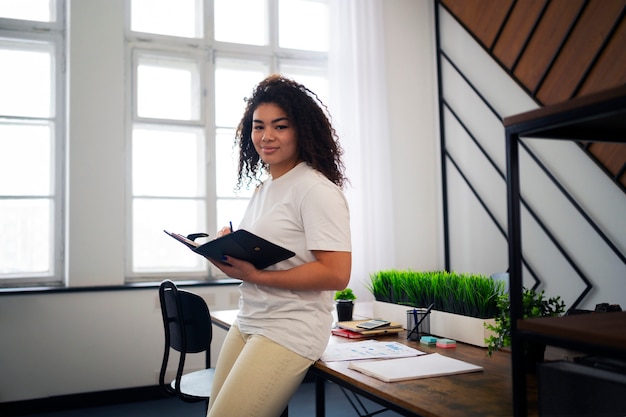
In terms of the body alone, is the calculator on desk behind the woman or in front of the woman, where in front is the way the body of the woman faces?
behind

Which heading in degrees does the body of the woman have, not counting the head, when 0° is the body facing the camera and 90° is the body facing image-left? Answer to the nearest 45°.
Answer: approximately 45°

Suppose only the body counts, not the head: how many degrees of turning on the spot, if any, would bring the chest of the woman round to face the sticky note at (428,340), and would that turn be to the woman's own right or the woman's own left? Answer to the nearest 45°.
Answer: approximately 180°

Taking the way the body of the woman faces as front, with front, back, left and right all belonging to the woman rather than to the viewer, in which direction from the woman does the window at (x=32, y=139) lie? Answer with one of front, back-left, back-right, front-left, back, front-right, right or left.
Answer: right

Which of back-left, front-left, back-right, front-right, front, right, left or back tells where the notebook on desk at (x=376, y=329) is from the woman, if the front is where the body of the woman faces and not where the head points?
back

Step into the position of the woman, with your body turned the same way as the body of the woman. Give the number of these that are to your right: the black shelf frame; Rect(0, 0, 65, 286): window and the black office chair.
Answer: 2

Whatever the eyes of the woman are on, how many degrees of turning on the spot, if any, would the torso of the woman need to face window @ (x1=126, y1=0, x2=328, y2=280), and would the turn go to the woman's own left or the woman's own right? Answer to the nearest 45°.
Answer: approximately 135° to the woman's own right

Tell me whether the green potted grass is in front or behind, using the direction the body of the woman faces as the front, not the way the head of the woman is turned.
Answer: behind

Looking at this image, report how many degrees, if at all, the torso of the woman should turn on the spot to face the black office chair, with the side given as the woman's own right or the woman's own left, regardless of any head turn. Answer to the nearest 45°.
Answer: approximately 90° to the woman's own right
